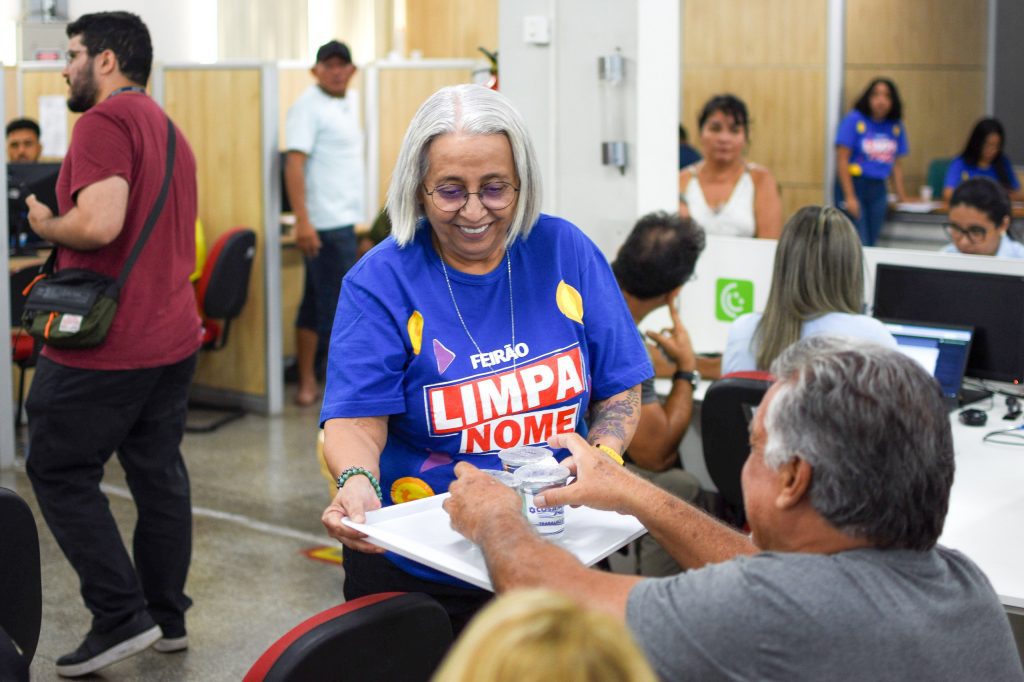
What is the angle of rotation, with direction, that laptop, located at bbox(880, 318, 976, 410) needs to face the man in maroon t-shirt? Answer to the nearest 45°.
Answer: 0° — it already faces them

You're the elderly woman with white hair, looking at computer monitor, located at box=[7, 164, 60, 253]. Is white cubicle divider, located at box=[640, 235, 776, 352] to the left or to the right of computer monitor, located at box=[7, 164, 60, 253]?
right

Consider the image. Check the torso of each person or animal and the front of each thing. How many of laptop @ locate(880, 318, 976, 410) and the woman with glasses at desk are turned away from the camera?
0

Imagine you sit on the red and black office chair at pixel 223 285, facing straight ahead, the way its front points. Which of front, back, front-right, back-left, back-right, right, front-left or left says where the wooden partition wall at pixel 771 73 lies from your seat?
right

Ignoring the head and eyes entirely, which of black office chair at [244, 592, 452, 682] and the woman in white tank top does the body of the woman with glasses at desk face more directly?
the black office chair

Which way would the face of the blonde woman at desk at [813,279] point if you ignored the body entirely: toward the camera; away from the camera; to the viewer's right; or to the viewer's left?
away from the camera

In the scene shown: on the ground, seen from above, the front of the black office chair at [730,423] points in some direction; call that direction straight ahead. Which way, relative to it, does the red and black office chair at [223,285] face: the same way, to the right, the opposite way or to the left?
to the left

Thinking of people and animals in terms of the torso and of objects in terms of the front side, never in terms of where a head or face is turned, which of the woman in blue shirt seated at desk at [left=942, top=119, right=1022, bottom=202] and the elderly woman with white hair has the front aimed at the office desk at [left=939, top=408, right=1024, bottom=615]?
the woman in blue shirt seated at desk

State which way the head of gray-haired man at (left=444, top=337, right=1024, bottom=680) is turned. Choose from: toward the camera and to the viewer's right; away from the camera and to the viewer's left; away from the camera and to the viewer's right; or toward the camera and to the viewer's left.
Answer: away from the camera and to the viewer's left

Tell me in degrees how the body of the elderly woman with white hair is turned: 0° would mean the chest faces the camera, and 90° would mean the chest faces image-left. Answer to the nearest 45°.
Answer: approximately 0°

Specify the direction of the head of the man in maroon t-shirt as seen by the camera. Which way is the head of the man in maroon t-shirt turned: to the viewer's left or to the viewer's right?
to the viewer's left

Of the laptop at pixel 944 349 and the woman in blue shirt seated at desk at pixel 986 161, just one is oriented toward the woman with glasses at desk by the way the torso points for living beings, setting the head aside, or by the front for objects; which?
the woman in blue shirt seated at desk
